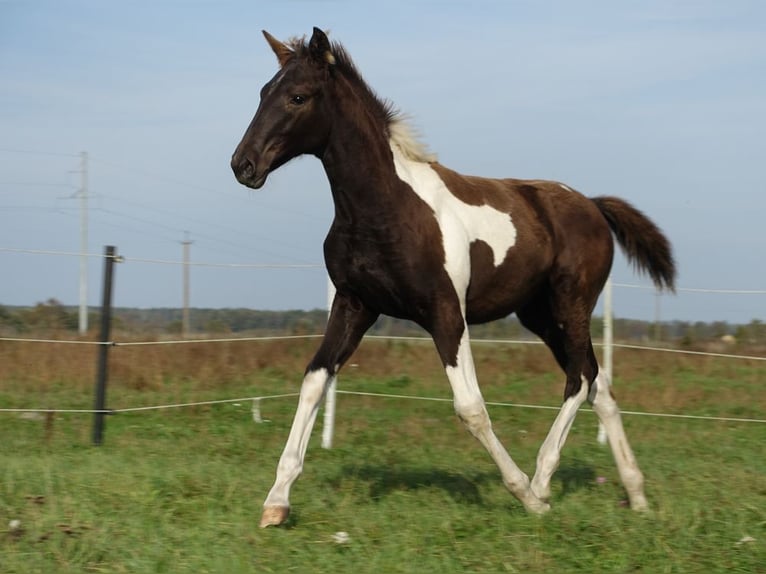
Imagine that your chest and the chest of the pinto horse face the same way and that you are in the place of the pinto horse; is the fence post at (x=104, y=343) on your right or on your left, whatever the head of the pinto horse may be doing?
on your right

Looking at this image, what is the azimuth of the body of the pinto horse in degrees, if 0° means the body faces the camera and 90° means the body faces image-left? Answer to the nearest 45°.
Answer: approximately 45°
